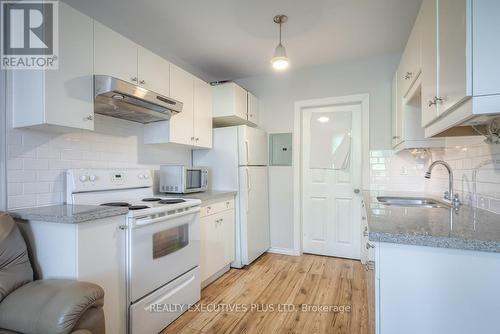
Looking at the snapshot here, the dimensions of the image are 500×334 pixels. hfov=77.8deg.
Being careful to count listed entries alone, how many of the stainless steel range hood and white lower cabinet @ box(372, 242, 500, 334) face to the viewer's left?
1

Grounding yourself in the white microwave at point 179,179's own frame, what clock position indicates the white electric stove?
The white electric stove is roughly at 2 o'clock from the white microwave.

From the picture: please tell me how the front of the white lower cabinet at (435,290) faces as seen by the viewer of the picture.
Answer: facing to the left of the viewer

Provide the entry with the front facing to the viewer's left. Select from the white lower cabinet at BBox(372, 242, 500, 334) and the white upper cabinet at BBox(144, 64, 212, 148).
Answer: the white lower cabinet

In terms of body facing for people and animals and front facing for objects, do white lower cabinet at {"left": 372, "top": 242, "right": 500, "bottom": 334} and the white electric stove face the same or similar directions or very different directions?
very different directions

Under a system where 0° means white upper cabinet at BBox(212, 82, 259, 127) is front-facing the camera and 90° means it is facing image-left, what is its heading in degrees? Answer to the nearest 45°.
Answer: approximately 315°

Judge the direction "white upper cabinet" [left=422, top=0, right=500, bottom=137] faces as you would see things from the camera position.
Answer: facing to the left of the viewer

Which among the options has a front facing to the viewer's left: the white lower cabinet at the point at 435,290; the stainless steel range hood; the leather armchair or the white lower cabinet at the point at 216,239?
the white lower cabinet at the point at 435,290

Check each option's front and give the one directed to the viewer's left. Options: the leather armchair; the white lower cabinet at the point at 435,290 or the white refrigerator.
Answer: the white lower cabinet

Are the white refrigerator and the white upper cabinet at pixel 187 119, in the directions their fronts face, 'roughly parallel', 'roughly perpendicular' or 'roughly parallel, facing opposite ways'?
roughly parallel

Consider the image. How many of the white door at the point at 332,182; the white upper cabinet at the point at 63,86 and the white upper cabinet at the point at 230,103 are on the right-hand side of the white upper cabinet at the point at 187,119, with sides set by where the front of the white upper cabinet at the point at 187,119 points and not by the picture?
1

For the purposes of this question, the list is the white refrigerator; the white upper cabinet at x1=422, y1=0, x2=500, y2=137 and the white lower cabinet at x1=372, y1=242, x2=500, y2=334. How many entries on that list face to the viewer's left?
2

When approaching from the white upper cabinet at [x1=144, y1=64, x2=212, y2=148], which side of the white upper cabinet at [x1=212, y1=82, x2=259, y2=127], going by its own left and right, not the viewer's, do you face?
right
